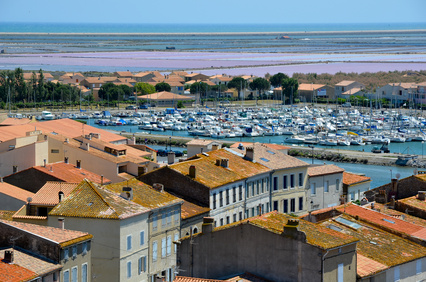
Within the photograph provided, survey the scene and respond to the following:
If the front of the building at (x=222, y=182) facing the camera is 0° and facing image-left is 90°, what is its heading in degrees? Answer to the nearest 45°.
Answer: approximately 315°

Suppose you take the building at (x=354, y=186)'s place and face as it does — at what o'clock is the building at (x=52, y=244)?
the building at (x=52, y=244) is roughly at 2 o'clock from the building at (x=354, y=186).

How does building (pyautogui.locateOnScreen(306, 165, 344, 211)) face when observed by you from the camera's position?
facing the viewer and to the right of the viewer

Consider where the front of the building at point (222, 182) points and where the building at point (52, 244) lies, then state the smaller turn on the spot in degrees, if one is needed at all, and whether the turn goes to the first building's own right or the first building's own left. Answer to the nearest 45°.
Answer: approximately 45° to the first building's own right

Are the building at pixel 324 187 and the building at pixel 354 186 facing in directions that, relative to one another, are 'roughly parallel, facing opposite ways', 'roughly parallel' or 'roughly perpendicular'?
roughly parallel

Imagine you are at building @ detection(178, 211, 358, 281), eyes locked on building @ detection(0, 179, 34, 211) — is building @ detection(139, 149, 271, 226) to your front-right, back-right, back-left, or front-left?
front-right

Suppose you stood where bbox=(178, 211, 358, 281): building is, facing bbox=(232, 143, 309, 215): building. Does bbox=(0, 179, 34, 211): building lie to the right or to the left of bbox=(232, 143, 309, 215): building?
left

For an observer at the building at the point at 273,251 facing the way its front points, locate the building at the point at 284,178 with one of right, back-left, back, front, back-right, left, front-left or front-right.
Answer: back-left

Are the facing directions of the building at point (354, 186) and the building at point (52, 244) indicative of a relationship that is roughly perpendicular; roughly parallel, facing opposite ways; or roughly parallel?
roughly parallel

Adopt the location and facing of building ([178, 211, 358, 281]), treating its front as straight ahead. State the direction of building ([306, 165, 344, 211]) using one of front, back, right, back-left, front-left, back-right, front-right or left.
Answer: back-left

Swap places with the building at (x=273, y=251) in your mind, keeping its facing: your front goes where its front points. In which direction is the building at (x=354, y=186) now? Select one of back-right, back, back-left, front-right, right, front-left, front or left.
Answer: back-left

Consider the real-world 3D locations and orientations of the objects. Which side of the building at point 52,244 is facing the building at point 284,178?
left

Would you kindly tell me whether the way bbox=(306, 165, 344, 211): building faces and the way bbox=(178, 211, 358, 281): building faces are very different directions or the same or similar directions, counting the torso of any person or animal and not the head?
same or similar directions

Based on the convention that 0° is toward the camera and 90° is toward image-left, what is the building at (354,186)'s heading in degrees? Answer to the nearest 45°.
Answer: approximately 315°

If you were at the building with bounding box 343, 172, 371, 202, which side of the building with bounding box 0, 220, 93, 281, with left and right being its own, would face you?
left

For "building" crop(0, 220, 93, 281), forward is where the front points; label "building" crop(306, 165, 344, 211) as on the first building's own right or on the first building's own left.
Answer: on the first building's own left
